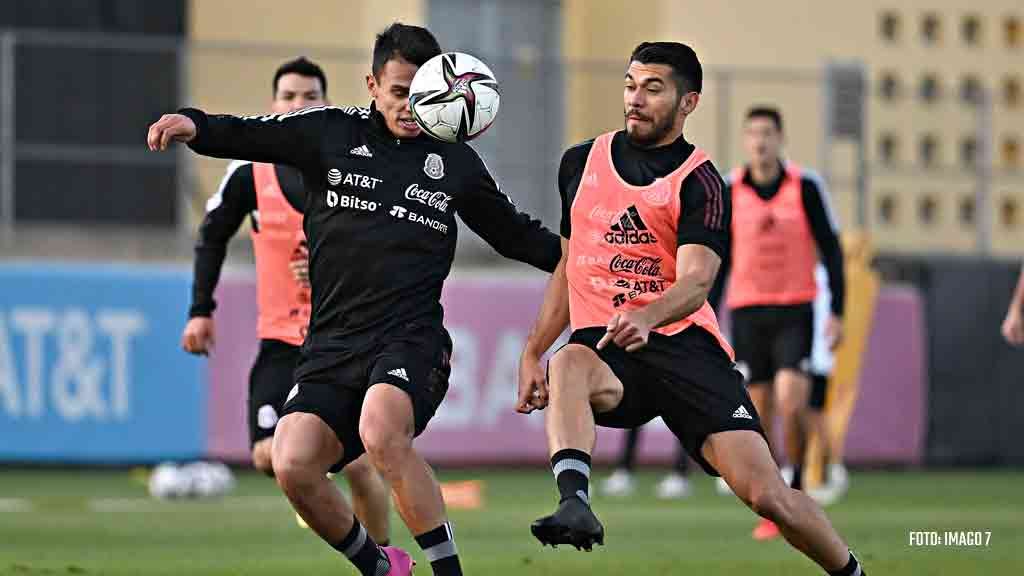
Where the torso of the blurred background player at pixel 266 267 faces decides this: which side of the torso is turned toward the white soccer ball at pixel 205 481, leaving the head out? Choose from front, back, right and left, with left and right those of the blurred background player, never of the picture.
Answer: back

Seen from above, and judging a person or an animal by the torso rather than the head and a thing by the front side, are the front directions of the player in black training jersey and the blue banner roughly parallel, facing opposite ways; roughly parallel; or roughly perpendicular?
roughly parallel

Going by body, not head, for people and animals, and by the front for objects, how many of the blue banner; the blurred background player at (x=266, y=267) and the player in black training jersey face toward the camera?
3

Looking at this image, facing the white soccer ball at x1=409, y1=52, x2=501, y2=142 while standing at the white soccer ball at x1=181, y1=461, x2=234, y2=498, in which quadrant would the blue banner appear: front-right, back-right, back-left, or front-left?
back-right

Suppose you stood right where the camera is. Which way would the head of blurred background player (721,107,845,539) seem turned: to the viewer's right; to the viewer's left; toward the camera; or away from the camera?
toward the camera

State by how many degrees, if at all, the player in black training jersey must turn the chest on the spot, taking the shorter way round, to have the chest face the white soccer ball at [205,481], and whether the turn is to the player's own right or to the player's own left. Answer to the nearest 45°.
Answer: approximately 180°

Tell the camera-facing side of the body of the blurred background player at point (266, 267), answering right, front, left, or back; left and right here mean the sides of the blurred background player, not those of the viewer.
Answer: front

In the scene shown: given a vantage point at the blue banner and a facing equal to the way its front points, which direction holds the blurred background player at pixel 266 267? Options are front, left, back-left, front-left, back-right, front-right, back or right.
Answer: front

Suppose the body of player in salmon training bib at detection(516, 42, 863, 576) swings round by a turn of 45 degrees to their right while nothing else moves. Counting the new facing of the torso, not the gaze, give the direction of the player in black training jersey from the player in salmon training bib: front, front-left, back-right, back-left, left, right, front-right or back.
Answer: front

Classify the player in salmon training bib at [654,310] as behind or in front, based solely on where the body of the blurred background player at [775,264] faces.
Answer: in front

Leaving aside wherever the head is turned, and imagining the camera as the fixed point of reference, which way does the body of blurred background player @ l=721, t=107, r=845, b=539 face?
toward the camera

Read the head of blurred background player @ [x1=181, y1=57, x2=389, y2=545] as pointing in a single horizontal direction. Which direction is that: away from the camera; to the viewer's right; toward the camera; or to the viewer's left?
toward the camera

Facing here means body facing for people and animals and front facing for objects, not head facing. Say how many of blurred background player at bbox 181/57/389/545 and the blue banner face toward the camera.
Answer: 2

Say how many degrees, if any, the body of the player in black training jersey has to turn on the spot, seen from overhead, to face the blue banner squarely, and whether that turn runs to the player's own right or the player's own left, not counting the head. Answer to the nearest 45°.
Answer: approximately 180°

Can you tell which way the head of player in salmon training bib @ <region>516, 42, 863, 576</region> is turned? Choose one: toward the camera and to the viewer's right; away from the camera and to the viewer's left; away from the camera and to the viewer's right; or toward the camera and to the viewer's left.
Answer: toward the camera and to the viewer's left

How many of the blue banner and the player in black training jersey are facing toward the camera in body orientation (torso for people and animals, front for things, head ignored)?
2

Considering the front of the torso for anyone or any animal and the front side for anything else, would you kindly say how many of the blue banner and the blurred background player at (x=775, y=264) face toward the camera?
2
